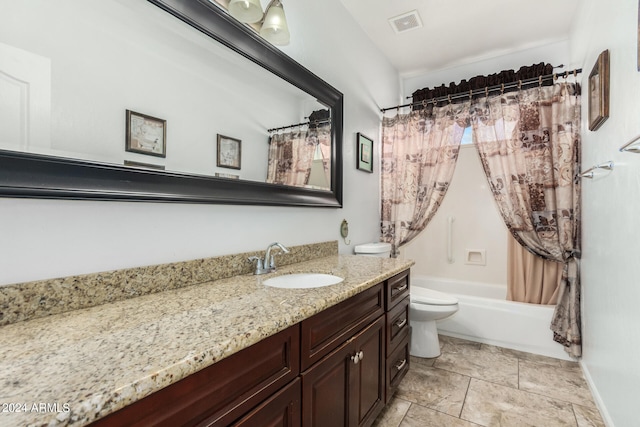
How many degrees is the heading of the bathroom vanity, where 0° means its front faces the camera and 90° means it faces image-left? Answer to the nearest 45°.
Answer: approximately 315°

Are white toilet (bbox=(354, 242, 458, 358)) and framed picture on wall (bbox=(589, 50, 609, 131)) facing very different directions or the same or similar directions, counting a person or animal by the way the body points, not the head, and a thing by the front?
very different directions

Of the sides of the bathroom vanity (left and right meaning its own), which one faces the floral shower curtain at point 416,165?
left

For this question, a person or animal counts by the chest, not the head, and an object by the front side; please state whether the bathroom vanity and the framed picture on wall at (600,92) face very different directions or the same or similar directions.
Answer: very different directions

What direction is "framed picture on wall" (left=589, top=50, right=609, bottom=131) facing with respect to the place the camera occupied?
facing to the left of the viewer

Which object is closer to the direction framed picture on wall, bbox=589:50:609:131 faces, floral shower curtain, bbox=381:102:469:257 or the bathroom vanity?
the floral shower curtain

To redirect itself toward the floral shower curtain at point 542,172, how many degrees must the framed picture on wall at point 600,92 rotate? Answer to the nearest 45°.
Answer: approximately 45° to its right
